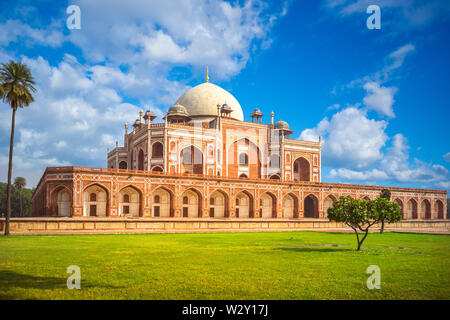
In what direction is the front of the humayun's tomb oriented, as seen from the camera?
facing the viewer and to the right of the viewer

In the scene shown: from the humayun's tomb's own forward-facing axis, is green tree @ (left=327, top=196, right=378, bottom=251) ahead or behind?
ahead
